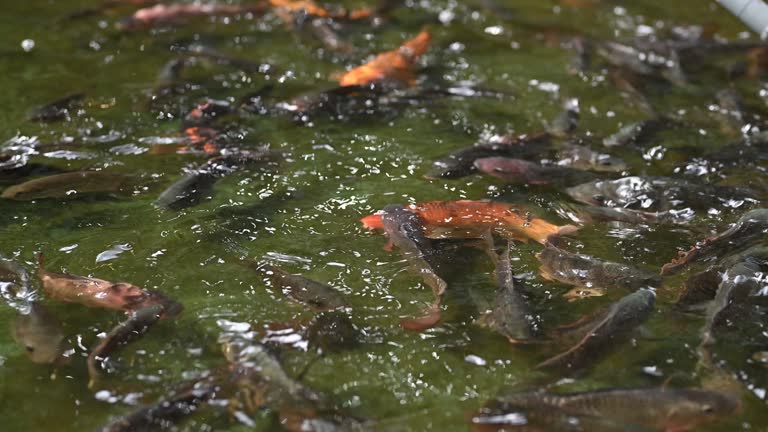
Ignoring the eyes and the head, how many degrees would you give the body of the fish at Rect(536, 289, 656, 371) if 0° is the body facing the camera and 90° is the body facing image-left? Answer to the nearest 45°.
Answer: approximately 225°

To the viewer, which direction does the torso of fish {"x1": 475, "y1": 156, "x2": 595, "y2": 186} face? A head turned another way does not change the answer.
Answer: to the viewer's left

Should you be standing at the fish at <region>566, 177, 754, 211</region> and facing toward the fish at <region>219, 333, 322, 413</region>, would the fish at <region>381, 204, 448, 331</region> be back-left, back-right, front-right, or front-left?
front-right

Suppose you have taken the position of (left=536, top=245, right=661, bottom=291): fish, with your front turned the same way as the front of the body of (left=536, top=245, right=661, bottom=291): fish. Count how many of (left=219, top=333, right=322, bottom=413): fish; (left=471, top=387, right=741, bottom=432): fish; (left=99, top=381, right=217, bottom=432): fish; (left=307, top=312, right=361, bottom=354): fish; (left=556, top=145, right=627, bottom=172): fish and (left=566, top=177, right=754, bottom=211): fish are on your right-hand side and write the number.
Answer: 2

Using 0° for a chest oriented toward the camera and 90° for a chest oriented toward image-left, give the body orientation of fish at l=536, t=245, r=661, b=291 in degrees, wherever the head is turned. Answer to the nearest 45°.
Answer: approximately 90°

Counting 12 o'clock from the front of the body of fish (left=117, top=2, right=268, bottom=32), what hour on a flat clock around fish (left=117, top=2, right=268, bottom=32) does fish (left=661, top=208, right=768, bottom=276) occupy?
fish (left=661, top=208, right=768, bottom=276) is roughly at 8 o'clock from fish (left=117, top=2, right=268, bottom=32).

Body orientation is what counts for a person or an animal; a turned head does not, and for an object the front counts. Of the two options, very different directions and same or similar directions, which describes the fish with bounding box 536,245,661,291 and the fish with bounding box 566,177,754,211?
same or similar directions

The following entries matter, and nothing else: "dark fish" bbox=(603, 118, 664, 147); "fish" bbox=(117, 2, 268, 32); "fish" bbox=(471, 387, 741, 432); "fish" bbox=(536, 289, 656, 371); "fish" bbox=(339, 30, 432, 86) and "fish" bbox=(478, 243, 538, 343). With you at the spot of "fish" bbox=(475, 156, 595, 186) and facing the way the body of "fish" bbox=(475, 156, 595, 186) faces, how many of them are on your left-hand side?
3

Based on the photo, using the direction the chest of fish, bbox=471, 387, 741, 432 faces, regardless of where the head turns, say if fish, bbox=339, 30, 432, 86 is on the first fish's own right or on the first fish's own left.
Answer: on the first fish's own left

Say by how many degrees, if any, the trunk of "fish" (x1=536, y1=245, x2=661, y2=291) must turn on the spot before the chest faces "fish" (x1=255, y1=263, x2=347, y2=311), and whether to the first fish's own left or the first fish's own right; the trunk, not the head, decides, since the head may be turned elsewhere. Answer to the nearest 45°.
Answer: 0° — it already faces it

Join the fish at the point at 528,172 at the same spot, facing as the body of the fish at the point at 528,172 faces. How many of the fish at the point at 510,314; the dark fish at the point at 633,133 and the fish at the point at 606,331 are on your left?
2

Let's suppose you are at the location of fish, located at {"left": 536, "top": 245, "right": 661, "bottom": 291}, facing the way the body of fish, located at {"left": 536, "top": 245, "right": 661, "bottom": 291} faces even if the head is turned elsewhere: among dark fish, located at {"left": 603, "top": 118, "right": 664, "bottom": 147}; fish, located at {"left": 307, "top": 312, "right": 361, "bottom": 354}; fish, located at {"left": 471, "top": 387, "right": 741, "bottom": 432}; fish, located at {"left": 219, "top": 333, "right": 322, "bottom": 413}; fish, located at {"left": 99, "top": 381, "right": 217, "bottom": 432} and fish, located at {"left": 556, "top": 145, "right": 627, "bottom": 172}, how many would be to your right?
2

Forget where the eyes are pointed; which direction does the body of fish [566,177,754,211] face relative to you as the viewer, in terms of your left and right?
facing to the left of the viewer

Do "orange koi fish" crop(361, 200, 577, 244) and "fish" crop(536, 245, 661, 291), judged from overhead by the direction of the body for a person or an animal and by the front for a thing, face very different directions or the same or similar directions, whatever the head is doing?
same or similar directions

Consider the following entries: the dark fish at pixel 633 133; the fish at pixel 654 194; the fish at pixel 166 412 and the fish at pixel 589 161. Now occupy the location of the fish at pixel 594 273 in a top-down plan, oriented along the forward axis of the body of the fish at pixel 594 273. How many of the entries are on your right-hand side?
3

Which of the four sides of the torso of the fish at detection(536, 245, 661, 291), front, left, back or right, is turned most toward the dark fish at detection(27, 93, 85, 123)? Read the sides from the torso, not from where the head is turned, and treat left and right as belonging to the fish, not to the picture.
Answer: front

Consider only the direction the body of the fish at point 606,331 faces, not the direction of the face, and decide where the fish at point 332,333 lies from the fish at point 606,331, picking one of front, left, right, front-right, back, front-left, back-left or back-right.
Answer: back-left

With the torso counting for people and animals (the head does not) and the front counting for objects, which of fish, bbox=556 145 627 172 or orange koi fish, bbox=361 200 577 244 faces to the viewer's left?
the orange koi fish

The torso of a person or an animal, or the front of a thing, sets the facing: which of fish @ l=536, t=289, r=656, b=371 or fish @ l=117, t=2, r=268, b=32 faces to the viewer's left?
fish @ l=117, t=2, r=268, b=32

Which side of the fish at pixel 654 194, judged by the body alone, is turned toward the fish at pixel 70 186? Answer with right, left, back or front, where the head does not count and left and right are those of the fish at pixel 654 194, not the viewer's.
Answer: front
